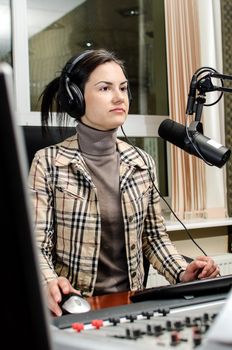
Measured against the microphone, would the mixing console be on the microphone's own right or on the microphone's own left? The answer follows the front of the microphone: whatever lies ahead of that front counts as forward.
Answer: on the microphone's own left

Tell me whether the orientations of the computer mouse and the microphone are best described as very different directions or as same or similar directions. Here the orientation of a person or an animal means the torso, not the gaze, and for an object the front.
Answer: very different directions

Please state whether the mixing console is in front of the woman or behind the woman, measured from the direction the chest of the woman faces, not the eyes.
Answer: in front

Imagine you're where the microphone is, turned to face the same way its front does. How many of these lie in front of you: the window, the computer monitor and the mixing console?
1

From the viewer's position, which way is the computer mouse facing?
facing the viewer and to the right of the viewer

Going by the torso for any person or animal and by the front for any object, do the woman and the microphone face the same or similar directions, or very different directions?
very different directions

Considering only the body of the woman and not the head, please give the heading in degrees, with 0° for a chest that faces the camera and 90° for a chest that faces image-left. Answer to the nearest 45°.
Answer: approximately 315°

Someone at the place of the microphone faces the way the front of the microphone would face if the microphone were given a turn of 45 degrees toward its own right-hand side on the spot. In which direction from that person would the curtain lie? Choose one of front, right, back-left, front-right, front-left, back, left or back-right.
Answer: front

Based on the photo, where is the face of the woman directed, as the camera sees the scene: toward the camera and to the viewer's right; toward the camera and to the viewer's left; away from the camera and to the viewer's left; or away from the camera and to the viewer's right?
toward the camera and to the viewer's right

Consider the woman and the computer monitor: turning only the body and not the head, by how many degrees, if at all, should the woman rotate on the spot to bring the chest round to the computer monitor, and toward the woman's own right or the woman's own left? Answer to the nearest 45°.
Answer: approximately 45° to the woman's own right

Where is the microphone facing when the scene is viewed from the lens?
facing away from the viewer and to the left of the viewer
